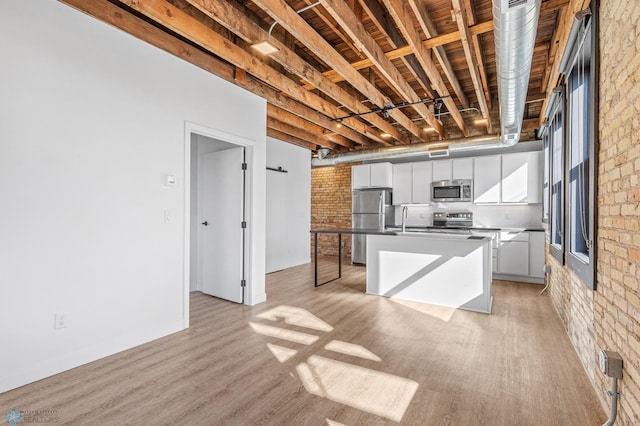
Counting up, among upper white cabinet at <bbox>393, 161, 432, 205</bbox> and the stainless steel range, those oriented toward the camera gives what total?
2

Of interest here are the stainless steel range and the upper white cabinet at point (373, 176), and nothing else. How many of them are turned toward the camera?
2

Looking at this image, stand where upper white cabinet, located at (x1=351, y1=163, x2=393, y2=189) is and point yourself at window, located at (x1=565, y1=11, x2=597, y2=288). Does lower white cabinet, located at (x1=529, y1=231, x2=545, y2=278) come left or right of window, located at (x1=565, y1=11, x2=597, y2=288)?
left

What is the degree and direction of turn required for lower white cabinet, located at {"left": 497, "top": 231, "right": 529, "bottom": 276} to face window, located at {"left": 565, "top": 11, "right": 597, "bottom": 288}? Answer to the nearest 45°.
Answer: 0° — it already faces it

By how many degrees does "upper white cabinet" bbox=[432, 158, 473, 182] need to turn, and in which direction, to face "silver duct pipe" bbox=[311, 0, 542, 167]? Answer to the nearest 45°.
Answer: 0° — it already faces it

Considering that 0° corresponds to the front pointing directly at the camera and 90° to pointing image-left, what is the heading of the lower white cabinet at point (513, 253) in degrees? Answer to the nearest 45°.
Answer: approximately 0°
